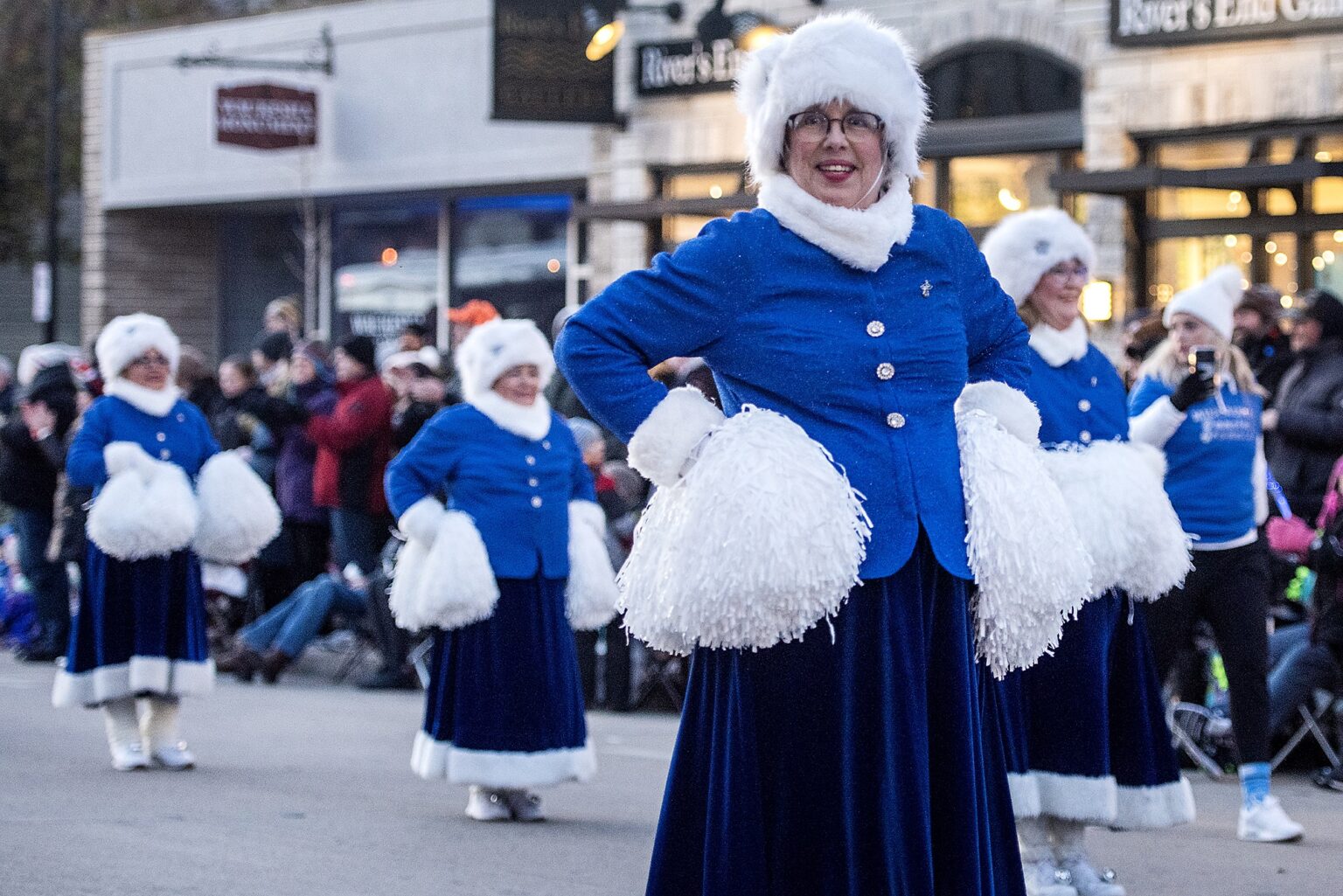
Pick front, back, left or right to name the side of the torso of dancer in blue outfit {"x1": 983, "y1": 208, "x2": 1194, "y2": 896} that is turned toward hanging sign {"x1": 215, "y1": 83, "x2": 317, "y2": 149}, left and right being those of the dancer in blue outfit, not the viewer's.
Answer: back

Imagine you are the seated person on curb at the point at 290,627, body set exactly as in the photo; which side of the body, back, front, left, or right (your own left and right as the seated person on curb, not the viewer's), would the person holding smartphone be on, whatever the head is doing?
left

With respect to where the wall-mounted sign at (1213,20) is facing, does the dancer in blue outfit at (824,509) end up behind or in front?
in front

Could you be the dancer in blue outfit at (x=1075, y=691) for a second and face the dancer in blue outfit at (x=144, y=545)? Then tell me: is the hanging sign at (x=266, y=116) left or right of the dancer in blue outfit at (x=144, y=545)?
right

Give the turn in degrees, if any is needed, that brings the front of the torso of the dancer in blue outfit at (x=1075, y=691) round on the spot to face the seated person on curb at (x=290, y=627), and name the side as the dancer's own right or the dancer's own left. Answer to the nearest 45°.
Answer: approximately 180°

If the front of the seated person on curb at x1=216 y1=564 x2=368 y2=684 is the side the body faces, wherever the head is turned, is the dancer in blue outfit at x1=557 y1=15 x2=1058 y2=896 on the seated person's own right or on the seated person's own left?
on the seated person's own left

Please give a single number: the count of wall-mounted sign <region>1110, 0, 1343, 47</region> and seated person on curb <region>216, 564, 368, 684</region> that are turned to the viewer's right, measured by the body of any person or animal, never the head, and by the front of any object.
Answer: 0

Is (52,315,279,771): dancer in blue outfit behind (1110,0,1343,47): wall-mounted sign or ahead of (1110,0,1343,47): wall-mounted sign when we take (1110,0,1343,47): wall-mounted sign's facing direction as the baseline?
ahead

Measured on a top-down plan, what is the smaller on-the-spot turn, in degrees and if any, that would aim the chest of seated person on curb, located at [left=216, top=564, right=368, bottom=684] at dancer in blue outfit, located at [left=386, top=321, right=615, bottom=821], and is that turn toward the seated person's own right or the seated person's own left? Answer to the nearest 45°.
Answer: approximately 45° to the seated person's own left
